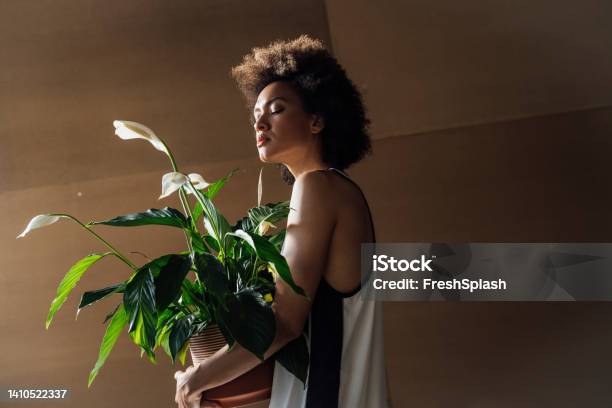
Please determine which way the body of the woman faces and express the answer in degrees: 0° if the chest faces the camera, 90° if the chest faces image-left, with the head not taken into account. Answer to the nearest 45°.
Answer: approximately 90°
